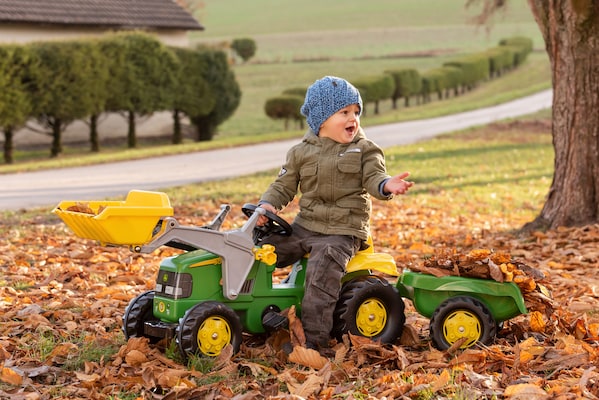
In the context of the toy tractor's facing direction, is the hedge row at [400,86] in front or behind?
behind

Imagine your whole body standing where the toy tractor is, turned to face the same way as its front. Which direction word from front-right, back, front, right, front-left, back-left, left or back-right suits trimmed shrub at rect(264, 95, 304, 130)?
back-right

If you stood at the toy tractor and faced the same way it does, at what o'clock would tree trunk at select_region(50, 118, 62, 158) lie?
The tree trunk is roughly at 4 o'clock from the toy tractor.

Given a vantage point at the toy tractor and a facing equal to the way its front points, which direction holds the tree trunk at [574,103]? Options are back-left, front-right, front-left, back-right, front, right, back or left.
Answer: back

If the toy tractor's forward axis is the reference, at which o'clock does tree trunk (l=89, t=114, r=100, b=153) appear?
The tree trunk is roughly at 4 o'clock from the toy tractor.

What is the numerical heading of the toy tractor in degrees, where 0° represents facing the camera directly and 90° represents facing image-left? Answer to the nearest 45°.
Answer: approximately 45°

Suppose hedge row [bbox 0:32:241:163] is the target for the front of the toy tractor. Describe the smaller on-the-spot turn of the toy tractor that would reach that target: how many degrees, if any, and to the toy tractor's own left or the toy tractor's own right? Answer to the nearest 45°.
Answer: approximately 135° to the toy tractor's own right
